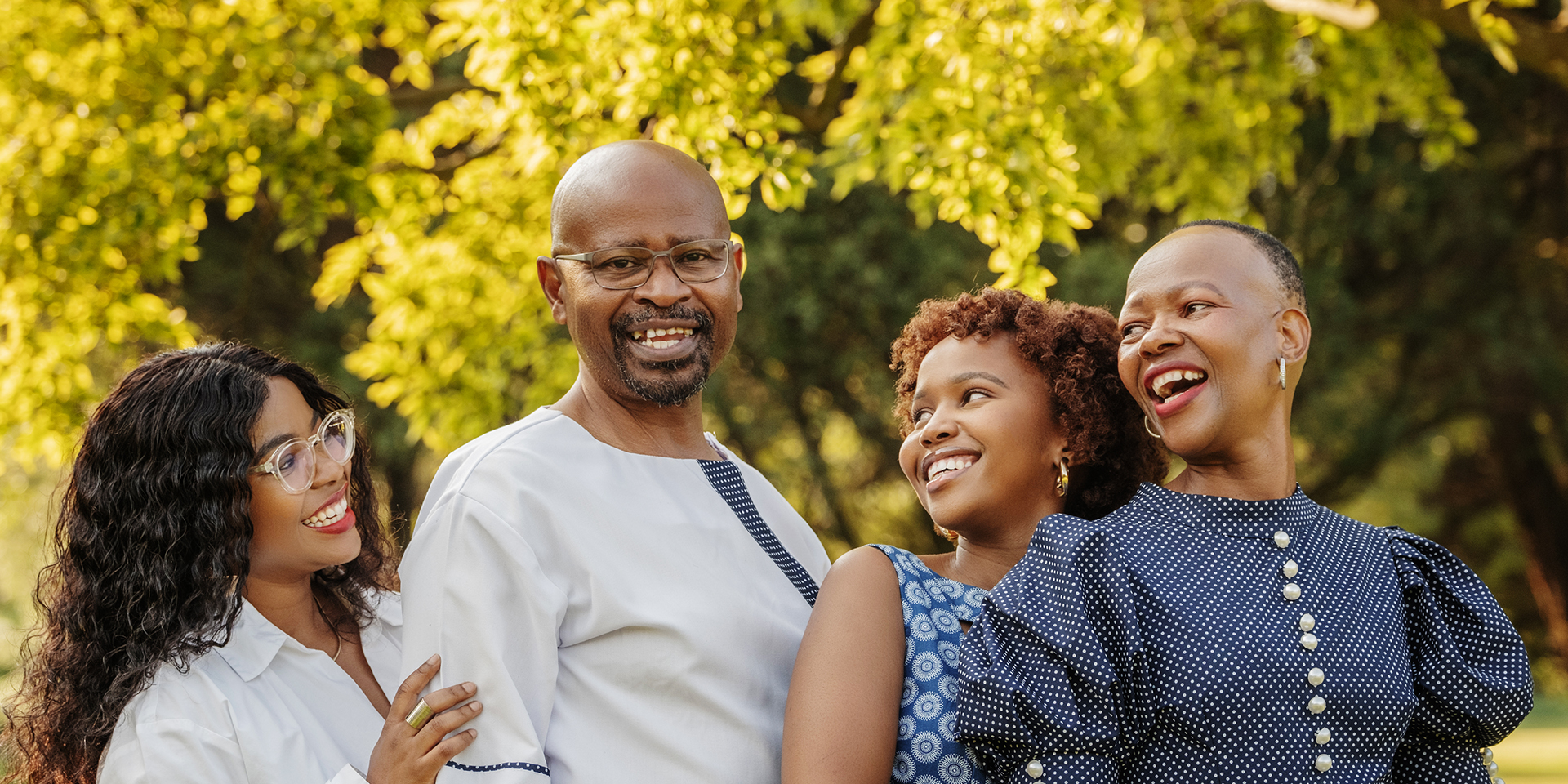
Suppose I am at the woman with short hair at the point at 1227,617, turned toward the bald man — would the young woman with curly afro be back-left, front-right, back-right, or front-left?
front-right

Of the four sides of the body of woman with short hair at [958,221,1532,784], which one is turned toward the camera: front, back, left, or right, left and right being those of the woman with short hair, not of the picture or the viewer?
front

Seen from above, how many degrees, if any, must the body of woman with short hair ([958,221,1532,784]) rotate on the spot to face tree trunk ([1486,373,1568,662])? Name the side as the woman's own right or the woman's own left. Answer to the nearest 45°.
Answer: approximately 180°

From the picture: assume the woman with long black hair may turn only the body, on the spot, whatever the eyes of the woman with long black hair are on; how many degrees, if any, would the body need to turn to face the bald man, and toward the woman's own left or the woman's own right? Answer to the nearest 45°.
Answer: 0° — they already face them

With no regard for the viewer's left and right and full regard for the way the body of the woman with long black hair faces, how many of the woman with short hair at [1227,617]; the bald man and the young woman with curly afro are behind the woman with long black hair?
0

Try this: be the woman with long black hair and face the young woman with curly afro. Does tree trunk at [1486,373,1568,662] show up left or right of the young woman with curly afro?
left

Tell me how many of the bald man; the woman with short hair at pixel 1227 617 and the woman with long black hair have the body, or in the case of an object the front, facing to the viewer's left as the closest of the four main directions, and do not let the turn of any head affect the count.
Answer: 0

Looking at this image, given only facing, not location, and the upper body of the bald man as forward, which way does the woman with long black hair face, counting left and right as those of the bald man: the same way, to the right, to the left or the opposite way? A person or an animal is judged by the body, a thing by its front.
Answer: the same way

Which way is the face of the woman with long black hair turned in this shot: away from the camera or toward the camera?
toward the camera

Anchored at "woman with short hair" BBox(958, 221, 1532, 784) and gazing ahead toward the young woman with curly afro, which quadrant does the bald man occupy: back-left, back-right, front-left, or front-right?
front-left

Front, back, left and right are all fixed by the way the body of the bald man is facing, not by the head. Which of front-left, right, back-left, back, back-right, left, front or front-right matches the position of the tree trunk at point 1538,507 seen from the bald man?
left

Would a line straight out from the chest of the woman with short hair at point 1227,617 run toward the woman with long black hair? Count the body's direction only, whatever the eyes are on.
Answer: no

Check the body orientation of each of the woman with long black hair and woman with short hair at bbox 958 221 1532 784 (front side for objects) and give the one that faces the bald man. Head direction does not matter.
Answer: the woman with long black hair
